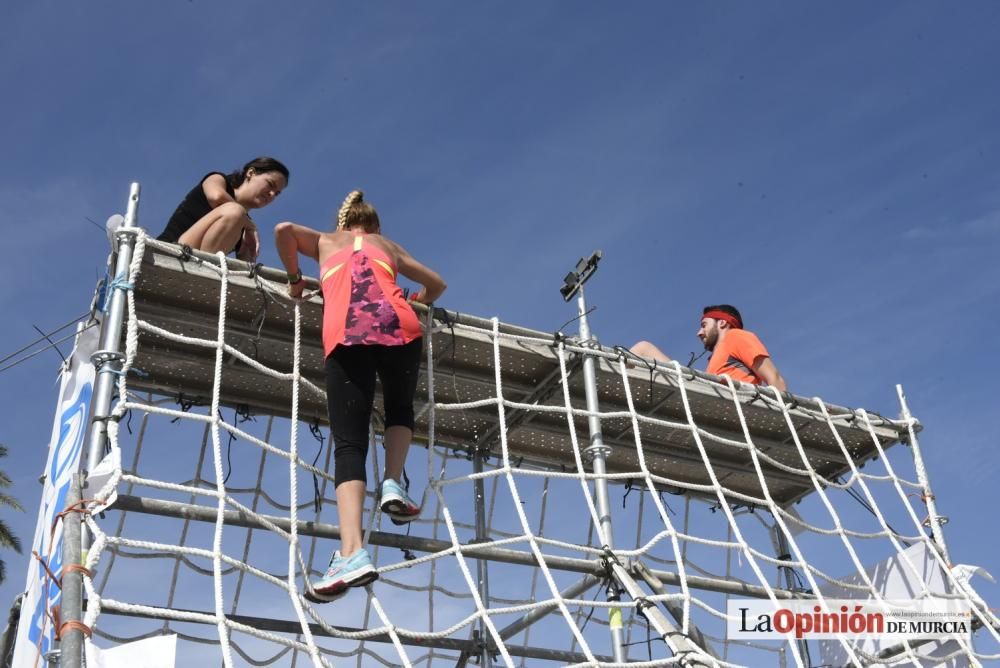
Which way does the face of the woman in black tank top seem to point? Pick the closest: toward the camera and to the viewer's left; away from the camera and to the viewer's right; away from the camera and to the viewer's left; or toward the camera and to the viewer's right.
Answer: toward the camera and to the viewer's right

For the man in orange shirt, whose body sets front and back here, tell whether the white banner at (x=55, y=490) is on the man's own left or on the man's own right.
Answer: on the man's own left

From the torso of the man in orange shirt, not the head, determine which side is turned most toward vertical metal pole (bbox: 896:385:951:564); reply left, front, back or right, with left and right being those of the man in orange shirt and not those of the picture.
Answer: back

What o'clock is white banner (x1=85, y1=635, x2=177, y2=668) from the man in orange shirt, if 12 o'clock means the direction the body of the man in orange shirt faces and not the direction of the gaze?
The white banner is roughly at 10 o'clock from the man in orange shirt.

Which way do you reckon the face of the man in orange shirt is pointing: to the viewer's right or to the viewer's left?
to the viewer's left

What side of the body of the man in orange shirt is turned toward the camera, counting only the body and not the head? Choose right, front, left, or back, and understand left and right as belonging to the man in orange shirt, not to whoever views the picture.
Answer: left

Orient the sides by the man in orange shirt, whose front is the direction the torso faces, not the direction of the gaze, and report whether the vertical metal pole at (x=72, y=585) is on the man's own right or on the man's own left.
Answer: on the man's own left
